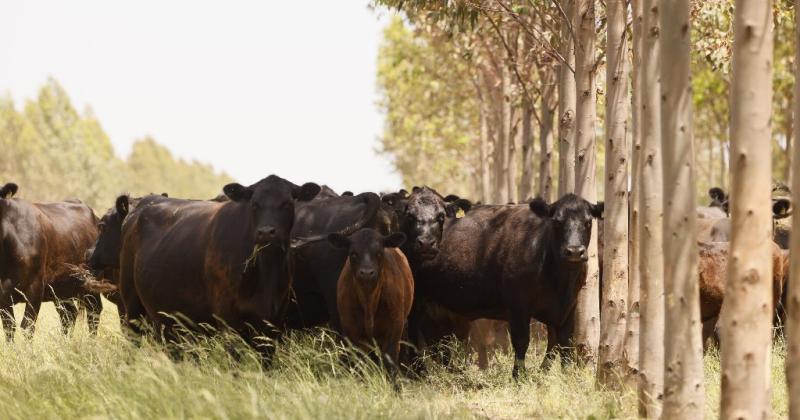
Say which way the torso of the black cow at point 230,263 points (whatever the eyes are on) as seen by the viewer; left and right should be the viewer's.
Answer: facing the viewer and to the right of the viewer

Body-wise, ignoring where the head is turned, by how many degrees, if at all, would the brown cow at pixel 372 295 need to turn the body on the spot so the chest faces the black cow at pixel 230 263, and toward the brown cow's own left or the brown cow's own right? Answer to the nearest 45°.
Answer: approximately 90° to the brown cow's own right

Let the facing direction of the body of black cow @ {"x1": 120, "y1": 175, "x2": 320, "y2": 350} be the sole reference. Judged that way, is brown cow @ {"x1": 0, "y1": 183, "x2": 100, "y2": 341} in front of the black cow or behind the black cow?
behind

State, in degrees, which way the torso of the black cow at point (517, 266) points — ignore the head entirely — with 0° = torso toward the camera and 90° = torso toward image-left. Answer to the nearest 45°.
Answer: approximately 315°

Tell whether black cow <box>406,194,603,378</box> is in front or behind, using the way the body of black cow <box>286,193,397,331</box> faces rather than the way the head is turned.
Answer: in front

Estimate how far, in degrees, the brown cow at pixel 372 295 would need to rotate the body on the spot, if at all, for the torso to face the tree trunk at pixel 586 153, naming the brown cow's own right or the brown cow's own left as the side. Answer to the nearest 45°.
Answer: approximately 90° to the brown cow's own left

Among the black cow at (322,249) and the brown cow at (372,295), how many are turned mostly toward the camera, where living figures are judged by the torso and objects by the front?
1

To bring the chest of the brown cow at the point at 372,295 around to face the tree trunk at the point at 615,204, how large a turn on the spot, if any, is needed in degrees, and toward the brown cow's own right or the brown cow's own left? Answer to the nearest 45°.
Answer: approximately 90° to the brown cow's own left
